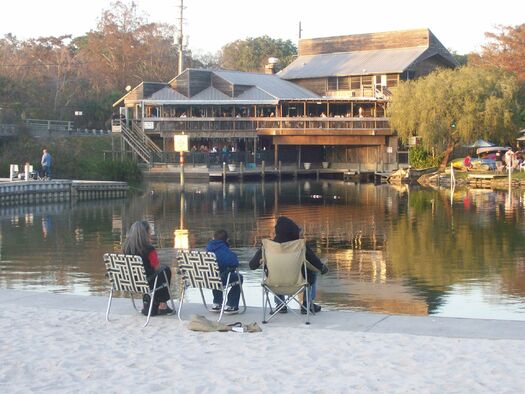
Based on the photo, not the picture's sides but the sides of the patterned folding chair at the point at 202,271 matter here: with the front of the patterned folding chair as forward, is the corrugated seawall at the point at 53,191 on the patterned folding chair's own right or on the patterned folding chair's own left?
on the patterned folding chair's own left

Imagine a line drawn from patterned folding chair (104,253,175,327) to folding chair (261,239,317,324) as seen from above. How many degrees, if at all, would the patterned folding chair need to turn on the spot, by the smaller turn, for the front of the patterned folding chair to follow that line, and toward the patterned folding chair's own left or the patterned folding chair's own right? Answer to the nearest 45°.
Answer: approximately 45° to the patterned folding chair's own right

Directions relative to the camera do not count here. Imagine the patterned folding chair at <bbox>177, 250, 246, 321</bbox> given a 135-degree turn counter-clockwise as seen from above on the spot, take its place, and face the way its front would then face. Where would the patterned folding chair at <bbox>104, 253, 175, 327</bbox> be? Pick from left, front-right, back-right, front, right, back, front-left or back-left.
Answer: front

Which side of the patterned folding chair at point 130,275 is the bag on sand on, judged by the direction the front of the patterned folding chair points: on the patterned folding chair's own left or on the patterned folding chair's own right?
on the patterned folding chair's own right

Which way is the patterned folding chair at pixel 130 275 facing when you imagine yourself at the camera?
facing away from the viewer and to the right of the viewer

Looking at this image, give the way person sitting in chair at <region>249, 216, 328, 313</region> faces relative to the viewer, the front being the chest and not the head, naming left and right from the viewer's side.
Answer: facing away from the viewer

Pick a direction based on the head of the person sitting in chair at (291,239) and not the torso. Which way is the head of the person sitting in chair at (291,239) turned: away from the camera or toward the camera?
away from the camera

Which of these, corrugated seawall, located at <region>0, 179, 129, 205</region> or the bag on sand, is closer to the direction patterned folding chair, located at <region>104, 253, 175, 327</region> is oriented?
the corrugated seawall

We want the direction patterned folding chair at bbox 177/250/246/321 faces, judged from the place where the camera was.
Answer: facing away from the viewer and to the right of the viewer
